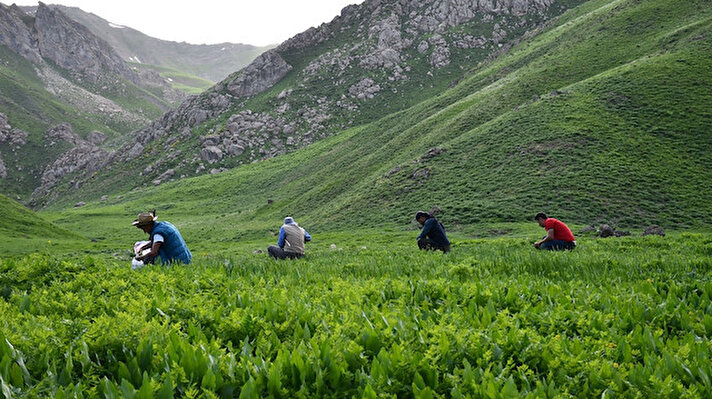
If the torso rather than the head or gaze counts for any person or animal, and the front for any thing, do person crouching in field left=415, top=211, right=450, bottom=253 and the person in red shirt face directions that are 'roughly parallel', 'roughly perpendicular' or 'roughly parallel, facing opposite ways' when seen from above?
roughly parallel

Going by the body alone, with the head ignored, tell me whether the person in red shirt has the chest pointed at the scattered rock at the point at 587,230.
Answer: no

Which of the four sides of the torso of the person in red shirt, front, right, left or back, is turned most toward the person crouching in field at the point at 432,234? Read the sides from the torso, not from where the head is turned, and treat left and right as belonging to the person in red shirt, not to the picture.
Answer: front

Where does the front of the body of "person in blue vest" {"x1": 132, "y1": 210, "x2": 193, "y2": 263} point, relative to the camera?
to the viewer's left

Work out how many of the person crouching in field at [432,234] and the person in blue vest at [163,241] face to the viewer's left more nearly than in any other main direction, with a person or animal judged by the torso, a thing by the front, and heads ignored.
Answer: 2

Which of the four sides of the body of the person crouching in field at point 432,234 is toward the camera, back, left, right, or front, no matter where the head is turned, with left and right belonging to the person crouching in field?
left

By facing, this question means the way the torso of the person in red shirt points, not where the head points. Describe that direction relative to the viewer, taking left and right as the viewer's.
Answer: facing to the left of the viewer

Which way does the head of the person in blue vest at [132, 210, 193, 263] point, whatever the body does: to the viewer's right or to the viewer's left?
to the viewer's left

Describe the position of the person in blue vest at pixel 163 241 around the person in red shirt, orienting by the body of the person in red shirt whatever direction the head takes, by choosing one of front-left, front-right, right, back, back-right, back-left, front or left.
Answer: front-left

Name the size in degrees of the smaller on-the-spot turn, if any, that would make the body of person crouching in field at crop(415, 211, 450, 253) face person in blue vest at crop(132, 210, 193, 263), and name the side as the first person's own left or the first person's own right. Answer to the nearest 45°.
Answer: approximately 45° to the first person's own left

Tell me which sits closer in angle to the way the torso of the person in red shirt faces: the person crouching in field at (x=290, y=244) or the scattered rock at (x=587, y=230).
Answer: the person crouching in field
